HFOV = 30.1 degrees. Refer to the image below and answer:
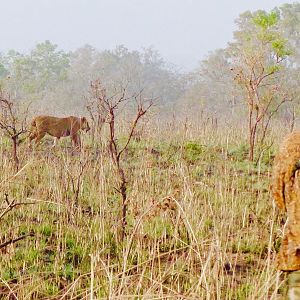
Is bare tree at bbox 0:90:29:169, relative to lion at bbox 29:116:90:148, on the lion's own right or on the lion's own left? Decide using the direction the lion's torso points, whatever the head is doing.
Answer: on the lion's own right

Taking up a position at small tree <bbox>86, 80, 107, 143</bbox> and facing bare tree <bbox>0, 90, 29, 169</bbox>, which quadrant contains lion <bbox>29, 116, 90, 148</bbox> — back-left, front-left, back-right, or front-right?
front-right

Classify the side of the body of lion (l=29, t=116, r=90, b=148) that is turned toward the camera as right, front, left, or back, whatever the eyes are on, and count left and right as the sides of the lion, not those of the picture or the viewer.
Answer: right
